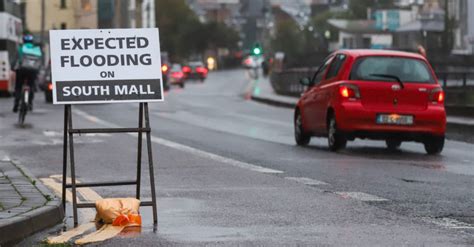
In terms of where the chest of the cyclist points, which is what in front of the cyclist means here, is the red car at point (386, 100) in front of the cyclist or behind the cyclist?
behind

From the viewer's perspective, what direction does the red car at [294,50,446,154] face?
away from the camera

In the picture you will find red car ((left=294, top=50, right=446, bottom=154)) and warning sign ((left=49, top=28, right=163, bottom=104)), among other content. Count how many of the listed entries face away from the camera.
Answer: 1

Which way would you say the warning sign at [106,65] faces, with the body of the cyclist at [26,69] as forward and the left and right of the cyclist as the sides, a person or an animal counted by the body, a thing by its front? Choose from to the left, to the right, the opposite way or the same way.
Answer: the opposite way

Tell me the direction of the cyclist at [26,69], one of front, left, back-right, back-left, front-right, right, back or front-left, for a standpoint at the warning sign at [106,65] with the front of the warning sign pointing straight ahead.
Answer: back

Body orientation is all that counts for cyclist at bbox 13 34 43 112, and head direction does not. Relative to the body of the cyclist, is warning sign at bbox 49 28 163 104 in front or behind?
behind

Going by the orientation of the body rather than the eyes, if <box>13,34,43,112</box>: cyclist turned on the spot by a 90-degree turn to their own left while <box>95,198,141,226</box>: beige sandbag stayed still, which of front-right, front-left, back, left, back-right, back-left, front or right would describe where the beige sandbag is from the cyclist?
left

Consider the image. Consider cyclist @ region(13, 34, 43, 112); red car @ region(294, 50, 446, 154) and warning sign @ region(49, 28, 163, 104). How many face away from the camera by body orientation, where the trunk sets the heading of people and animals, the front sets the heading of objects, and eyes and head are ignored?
2

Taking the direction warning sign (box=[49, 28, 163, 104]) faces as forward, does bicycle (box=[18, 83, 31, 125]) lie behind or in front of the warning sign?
behind

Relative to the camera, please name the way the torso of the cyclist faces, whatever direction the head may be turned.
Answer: away from the camera

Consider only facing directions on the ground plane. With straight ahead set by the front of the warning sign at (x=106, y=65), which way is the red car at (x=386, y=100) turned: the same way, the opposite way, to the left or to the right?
the opposite way

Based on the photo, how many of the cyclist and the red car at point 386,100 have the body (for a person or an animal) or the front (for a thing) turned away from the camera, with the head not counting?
2

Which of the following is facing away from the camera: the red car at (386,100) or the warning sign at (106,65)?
the red car
